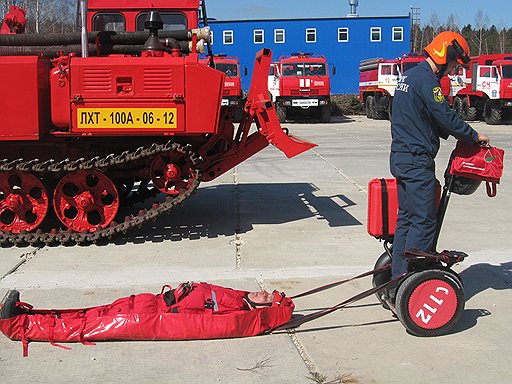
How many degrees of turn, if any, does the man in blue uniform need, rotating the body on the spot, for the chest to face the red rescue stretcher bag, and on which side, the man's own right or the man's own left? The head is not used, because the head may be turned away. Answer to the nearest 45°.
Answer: approximately 180°

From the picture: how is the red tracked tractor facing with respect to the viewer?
to the viewer's right

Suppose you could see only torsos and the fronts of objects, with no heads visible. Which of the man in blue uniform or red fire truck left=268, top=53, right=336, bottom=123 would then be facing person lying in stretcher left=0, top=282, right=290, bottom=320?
the red fire truck

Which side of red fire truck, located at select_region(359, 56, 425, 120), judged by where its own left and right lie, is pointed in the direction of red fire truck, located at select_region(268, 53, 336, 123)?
right

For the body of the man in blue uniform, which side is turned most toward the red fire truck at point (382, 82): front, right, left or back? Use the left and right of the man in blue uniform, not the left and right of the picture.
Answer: left

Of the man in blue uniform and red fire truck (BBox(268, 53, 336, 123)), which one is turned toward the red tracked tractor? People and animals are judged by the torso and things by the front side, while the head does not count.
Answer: the red fire truck

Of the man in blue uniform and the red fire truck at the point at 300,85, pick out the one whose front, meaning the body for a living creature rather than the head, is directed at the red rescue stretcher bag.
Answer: the red fire truck

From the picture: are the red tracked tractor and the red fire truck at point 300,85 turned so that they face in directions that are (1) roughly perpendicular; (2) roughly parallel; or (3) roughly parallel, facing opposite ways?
roughly perpendicular

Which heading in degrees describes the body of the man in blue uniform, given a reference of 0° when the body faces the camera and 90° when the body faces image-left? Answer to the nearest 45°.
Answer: approximately 270°

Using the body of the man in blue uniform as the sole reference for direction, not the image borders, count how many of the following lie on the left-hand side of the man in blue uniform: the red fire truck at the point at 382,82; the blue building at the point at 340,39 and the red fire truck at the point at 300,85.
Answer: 3
